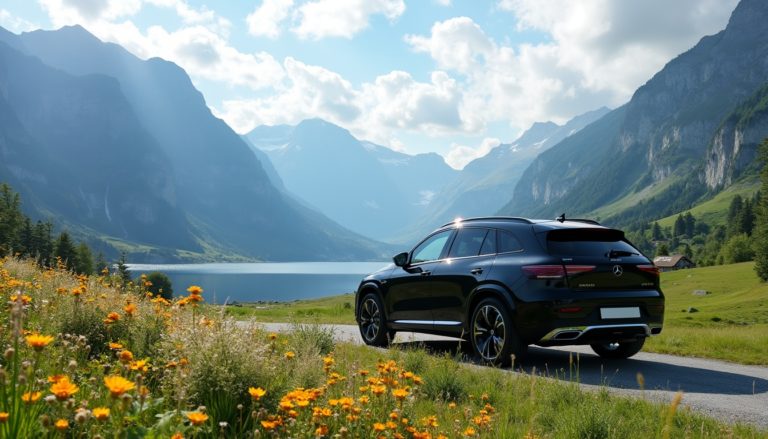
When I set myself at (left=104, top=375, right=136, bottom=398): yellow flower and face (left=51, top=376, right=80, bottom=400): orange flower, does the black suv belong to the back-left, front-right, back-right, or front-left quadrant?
back-right

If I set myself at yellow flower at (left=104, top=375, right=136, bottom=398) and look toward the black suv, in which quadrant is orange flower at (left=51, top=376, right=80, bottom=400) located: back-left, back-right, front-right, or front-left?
back-left

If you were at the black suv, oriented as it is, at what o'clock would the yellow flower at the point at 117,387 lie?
The yellow flower is roughly at 8 o'clock from the black suv.

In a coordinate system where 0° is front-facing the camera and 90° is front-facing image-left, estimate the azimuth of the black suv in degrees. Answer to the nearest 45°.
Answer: approximately 135°

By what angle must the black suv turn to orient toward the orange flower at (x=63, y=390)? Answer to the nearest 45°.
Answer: approximately 135° to its left
